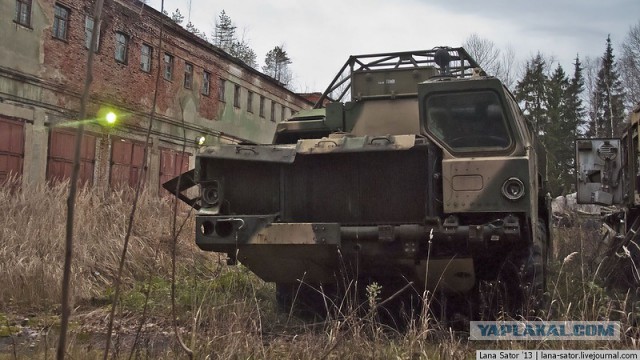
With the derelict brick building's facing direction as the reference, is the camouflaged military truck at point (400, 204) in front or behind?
in front

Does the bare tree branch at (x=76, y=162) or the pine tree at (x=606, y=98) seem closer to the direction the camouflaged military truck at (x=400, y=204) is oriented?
the bare tree branch

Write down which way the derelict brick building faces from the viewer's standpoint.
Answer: facing the viewer and to the right of the viewer

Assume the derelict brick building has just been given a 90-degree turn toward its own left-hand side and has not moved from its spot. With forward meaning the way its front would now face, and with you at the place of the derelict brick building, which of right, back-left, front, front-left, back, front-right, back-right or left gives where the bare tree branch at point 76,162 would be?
back-right

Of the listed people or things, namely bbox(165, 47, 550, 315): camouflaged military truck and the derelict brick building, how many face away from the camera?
0

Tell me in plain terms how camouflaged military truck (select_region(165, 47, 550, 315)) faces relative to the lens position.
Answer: facing the viewer

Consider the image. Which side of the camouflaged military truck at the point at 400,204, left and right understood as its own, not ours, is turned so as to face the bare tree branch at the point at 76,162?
front

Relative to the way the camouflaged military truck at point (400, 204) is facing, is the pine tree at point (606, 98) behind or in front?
behind

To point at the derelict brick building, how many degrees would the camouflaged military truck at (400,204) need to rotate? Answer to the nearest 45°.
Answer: approximately 135° to its right
